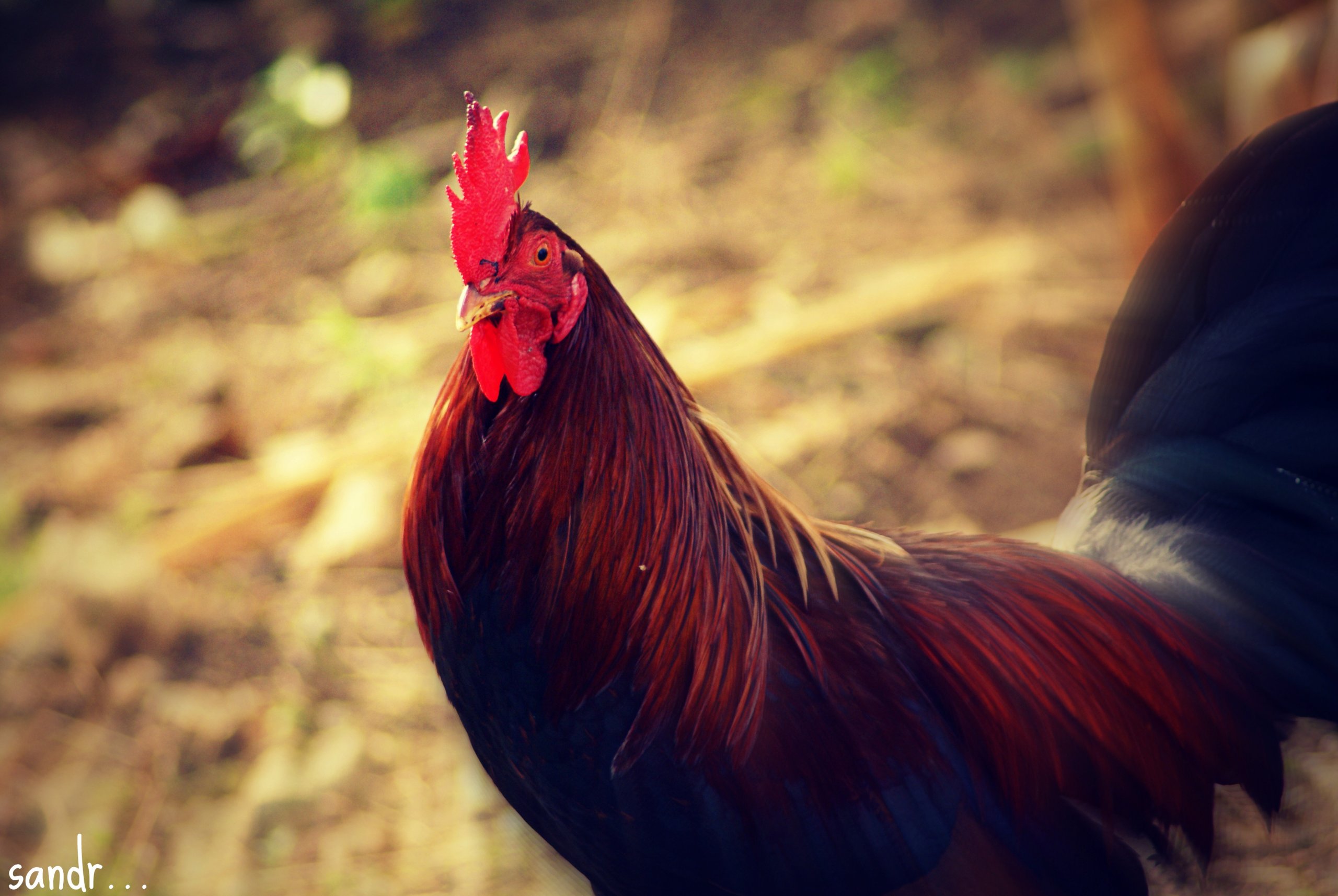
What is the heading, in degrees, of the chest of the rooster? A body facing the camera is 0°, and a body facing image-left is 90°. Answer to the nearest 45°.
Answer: approximately 90°
